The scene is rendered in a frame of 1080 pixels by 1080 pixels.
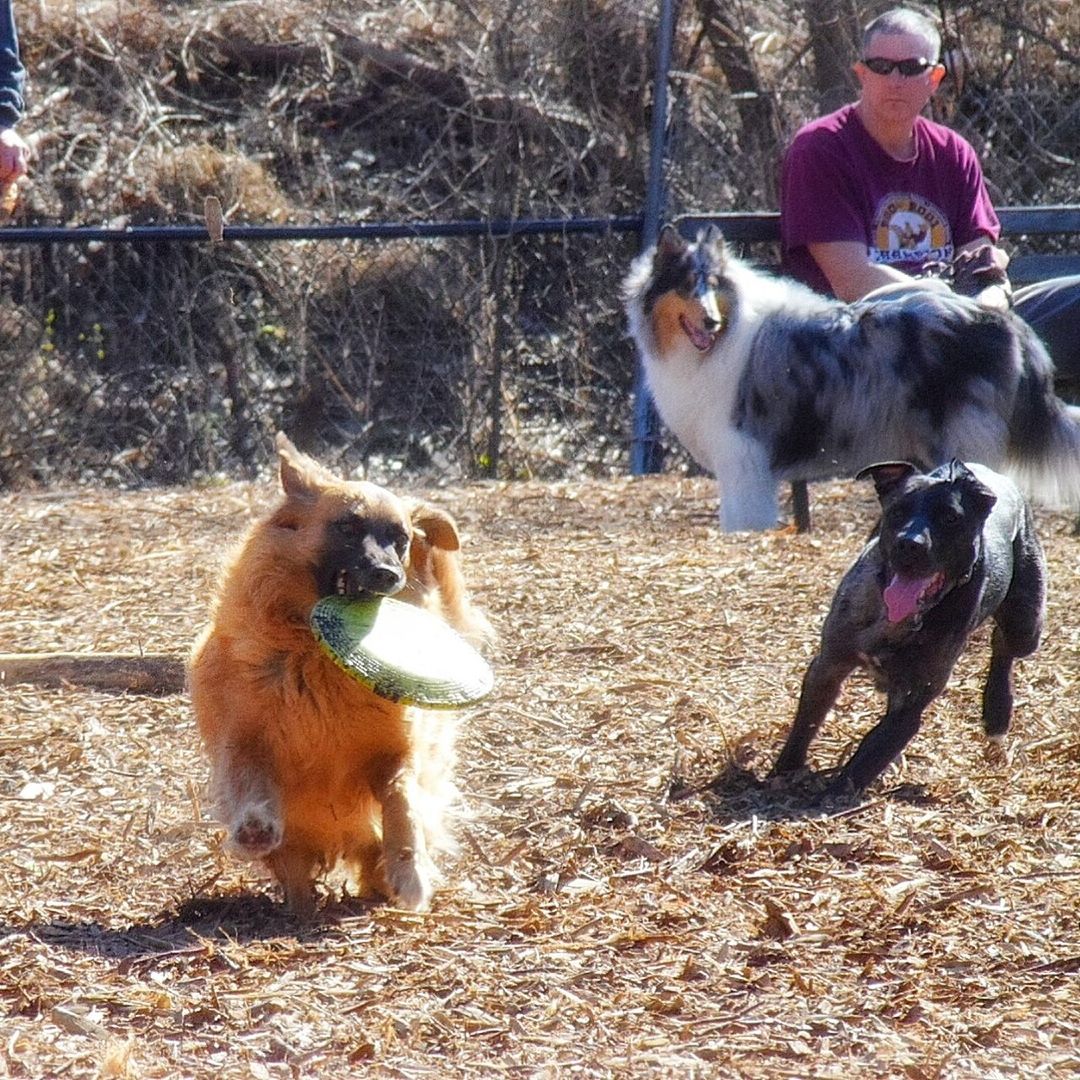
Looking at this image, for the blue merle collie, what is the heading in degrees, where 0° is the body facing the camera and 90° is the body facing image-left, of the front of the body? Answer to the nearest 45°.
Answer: approximately 90°

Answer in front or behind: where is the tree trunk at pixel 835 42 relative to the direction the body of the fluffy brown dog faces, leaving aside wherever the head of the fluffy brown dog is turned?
behind

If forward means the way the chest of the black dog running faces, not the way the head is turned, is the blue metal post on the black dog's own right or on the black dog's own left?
on the black dog's own right

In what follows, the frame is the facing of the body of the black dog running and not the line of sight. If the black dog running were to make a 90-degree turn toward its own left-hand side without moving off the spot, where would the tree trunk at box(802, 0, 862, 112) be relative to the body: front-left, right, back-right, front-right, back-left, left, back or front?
back-left

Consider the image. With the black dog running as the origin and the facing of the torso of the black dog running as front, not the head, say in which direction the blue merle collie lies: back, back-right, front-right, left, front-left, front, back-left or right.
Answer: back-right

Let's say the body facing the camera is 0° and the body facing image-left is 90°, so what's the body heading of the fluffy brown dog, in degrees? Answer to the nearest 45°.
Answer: approximately 0°

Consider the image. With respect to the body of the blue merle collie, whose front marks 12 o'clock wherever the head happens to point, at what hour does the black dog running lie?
The black dog running is roughly at 9 o'clock from the blue merle collie.

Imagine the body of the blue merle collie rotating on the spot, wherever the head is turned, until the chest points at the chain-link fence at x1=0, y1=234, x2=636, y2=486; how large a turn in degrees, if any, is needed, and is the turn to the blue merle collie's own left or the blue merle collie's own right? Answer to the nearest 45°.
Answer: approximately 45° to the blue merle collie's own right

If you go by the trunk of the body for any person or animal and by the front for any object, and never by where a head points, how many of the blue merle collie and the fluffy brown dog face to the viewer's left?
1
